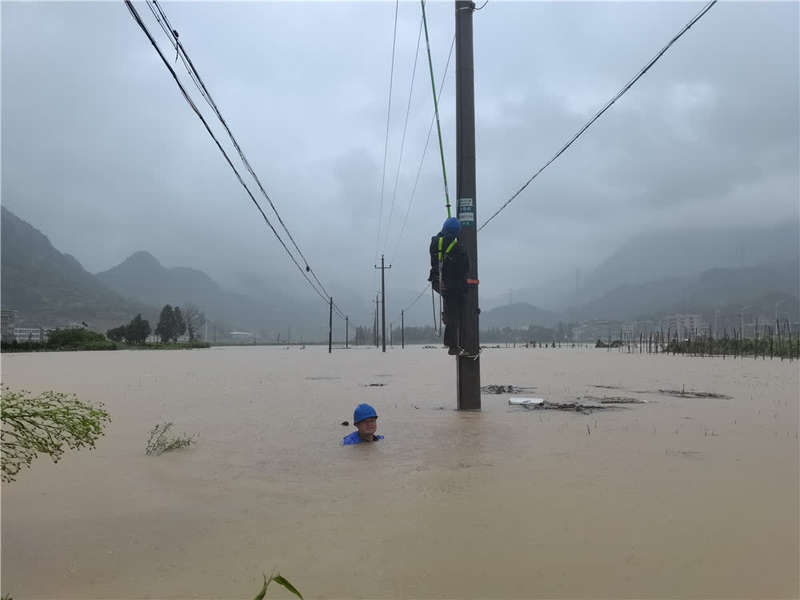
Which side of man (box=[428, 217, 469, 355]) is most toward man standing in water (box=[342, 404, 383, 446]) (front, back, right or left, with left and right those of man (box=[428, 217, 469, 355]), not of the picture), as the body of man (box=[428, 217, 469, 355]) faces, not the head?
back

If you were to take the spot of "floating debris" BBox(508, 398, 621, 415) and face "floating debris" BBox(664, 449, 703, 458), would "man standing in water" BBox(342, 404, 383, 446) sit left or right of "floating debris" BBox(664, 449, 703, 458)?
right

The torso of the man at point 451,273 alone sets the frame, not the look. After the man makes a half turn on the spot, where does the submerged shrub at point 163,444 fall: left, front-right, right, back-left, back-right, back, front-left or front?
front

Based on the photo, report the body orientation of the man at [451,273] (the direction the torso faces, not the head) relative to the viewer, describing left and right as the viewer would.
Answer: facing away from the viewer and to the right of the viewer
